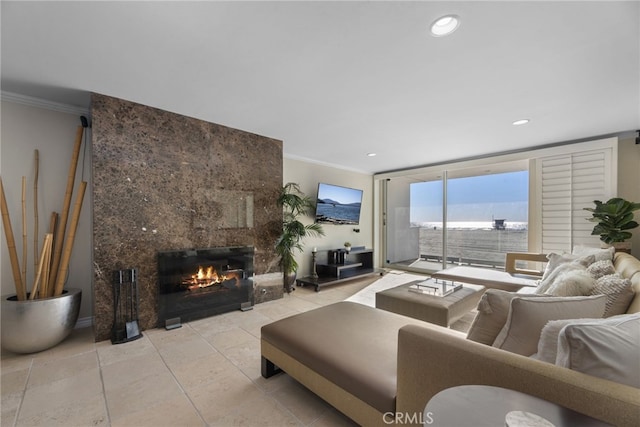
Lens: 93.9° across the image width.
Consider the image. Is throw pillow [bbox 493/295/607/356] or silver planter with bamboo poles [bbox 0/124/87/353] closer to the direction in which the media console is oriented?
the throw pillow

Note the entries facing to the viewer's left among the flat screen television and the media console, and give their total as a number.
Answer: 0

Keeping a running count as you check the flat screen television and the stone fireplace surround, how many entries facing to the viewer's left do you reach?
0

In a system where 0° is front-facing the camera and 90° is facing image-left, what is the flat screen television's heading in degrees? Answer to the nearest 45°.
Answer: approximately 315°

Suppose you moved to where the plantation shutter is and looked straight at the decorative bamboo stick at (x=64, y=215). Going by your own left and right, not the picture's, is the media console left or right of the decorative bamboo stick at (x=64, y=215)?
right

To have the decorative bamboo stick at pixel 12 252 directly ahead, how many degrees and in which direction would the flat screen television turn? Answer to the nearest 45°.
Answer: approximately 90° to its right

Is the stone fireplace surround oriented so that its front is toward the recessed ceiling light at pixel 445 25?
yes

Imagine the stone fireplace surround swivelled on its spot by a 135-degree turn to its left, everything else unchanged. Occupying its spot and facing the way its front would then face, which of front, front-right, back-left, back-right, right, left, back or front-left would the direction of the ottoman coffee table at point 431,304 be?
back-right

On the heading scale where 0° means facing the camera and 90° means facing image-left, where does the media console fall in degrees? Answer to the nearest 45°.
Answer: approximately 315°

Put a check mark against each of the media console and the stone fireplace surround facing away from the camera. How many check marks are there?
0

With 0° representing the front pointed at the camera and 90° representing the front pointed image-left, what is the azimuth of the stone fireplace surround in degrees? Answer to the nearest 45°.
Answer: approximately 315°

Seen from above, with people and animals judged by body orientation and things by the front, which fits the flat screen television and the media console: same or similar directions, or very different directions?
same or similar directions

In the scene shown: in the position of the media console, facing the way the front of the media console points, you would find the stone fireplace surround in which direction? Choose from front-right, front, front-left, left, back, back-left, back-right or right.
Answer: right

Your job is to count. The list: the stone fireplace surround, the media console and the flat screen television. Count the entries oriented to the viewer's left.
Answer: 0
